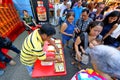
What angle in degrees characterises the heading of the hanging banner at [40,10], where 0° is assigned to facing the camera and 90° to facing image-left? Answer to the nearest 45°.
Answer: approximately 0°

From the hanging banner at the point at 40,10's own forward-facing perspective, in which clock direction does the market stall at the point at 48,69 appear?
The market stall is roughly at 12 o'clock from the hanging banner.
